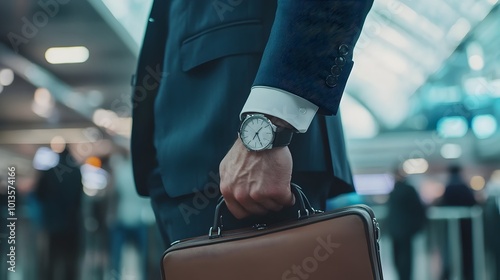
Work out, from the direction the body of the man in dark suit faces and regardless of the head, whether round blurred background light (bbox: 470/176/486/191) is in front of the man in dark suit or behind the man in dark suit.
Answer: behind

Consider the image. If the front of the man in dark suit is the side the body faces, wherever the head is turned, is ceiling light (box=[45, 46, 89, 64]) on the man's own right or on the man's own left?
on the man's own right

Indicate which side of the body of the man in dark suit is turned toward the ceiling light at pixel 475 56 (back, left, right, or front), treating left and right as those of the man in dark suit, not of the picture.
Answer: back

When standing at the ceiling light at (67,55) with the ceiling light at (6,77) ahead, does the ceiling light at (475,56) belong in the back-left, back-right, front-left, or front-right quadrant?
back-right

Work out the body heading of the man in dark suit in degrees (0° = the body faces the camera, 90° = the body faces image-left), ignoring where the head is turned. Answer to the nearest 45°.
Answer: approximately 45°

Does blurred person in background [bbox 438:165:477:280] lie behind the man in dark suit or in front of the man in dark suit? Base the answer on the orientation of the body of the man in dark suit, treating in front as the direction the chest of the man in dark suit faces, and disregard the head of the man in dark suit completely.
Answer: behind

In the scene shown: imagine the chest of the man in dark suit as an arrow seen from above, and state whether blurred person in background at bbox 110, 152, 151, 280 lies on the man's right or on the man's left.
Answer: on the man's right
